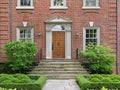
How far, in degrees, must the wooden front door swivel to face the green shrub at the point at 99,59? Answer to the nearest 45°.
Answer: approximately 45° to its left

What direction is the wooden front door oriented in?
toward the camera
